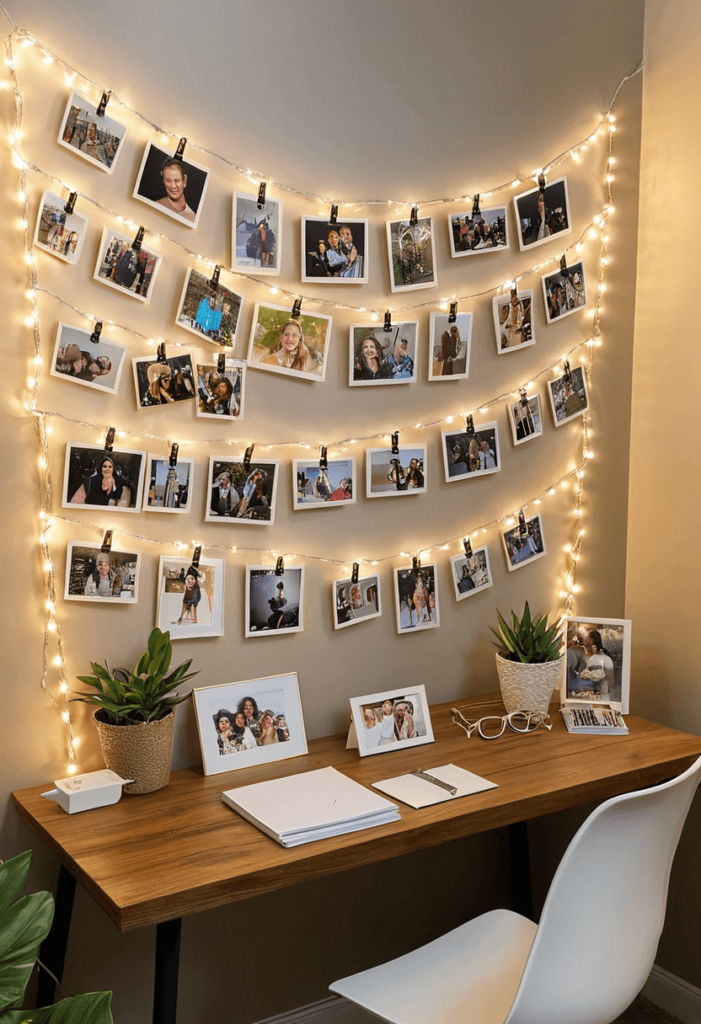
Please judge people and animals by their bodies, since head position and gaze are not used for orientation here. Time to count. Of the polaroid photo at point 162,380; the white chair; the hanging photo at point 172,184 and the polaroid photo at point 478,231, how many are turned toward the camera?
3

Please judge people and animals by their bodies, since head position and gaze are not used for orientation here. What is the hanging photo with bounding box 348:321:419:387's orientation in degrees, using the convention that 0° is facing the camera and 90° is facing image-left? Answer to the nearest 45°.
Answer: approximately 0°

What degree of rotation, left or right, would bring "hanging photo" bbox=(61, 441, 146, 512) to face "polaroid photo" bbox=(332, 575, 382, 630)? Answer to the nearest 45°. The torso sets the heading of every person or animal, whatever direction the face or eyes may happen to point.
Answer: approximately 90° to its left

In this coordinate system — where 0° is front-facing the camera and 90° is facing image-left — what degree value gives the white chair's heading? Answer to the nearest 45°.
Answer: approximately 135°

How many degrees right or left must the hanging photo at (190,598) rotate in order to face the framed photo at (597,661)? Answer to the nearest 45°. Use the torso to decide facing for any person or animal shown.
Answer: approximately 90° to its left

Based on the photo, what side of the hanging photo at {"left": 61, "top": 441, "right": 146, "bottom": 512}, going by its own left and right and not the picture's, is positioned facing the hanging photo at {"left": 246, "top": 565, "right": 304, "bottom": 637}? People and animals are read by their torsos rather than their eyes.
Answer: left

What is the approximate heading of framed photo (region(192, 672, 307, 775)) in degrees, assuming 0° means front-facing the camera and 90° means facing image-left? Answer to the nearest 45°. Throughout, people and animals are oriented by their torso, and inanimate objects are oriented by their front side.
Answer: approximately 0°
